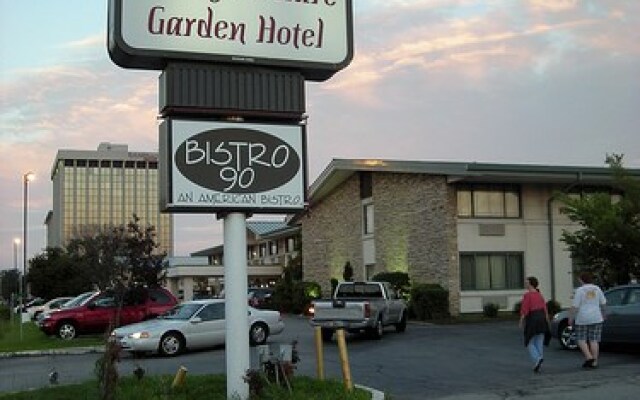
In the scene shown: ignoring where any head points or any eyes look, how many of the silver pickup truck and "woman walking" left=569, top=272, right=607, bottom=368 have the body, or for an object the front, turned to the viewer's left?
0

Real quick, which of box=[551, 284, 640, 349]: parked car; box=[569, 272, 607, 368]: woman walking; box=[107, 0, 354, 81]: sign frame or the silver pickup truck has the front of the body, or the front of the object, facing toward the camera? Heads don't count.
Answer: the sign frame

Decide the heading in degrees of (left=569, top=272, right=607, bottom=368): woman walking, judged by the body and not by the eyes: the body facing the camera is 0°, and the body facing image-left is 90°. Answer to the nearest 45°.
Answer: approximately 180°

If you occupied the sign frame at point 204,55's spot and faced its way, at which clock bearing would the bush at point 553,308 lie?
The bush is roughly at 7 o'clock from the sign frame.

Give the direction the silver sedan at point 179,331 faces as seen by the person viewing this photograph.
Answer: facing the viewer and to the left of the viewer

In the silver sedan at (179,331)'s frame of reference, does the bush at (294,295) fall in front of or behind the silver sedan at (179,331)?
behind

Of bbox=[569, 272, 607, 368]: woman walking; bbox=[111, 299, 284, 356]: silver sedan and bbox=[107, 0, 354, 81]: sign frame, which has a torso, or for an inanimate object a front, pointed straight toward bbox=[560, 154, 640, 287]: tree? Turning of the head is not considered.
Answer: the woman walking

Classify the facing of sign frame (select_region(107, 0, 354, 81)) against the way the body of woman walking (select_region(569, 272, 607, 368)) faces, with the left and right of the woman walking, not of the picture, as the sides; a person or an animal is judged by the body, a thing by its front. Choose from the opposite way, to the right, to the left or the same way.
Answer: the opposite way

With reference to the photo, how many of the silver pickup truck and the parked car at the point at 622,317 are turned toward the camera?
0

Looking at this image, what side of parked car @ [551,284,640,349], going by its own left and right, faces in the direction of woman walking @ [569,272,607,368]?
left

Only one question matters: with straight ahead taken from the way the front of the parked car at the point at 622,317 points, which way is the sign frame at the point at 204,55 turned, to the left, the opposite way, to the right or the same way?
to the left

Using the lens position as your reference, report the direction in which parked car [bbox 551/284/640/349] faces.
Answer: facing to the left of the viewer

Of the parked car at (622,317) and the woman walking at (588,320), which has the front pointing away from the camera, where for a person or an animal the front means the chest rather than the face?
the woman walking
